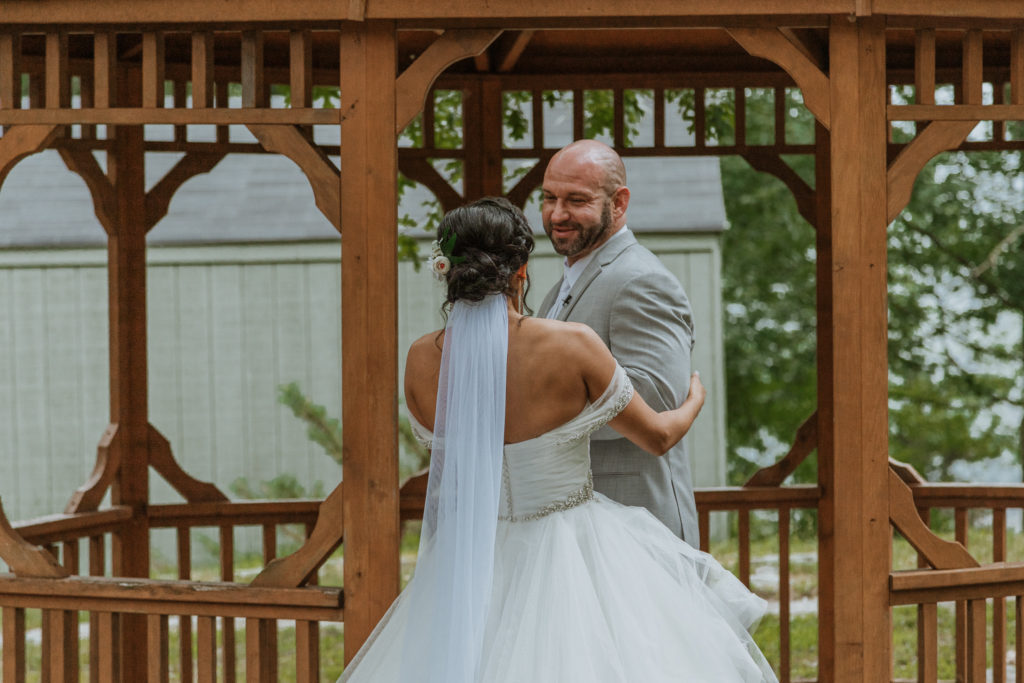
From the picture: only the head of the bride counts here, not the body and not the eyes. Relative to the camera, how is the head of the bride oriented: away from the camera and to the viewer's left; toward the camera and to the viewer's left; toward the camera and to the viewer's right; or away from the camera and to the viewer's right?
away from the camera and to the viewer's right

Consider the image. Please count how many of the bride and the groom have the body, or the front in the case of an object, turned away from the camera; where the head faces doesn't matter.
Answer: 1

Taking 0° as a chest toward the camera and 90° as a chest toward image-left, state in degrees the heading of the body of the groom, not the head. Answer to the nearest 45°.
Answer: approximately 45°

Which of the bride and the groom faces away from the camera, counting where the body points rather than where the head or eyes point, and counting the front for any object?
the bride

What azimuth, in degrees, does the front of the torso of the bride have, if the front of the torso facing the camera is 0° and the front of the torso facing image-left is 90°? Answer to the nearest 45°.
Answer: approximately 180°

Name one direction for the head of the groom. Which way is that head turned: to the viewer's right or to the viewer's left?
to the viewer's left
